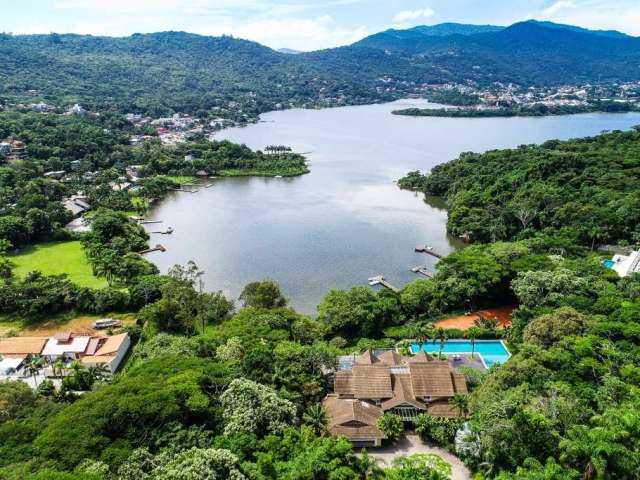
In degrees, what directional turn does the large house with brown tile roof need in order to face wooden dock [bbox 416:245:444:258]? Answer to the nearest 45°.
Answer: approximately 180°

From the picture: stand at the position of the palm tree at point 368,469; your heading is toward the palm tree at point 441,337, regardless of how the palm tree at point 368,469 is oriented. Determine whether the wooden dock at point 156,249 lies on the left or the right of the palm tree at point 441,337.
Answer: left

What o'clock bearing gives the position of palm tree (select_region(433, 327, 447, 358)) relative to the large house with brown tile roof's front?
The palm tree is roughly at 7 o'clock from the large house with brown tile roof.

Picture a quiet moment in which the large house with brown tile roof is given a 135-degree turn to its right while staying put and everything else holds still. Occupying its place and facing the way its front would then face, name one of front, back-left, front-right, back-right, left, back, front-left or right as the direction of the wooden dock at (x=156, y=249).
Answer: front

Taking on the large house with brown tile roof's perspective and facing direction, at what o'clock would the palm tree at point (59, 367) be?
The palm tree is roughly at 3 o'clock from the large house with brown tile roof.

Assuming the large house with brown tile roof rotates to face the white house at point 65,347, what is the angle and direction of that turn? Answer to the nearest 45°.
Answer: approximately 90° to its right

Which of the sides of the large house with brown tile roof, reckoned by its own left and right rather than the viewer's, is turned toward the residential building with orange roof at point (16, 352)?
right

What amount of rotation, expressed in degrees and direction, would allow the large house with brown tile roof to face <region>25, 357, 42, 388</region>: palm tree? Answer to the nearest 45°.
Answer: approximately 90° to its right

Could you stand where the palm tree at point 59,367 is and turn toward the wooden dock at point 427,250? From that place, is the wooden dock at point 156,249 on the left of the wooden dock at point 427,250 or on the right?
left

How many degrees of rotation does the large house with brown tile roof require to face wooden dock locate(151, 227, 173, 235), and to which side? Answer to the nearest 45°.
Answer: approximately 135° to its right

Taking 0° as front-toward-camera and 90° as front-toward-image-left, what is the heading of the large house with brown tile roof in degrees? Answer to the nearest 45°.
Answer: approximately 0°

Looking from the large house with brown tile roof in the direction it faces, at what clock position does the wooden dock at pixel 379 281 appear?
The wooden dock is roughly at 6 o'clock from the large house with brown tile roof.

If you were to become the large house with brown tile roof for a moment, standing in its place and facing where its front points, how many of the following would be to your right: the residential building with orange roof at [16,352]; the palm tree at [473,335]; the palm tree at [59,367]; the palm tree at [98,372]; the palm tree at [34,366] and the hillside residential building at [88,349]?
5

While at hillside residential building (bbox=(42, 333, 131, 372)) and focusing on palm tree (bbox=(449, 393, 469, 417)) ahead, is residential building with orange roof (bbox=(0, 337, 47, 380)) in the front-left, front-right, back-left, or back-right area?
back-right

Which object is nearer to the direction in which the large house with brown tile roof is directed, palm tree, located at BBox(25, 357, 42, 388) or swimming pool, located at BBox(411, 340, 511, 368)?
the palm tree

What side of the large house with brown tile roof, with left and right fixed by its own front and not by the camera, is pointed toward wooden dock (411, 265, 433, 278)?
back
